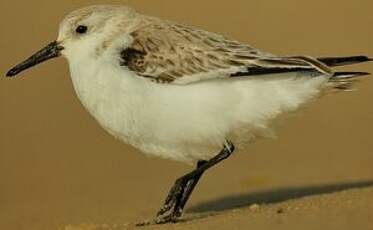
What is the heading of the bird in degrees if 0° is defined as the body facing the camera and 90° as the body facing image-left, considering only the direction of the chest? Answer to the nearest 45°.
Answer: approximately 90°
